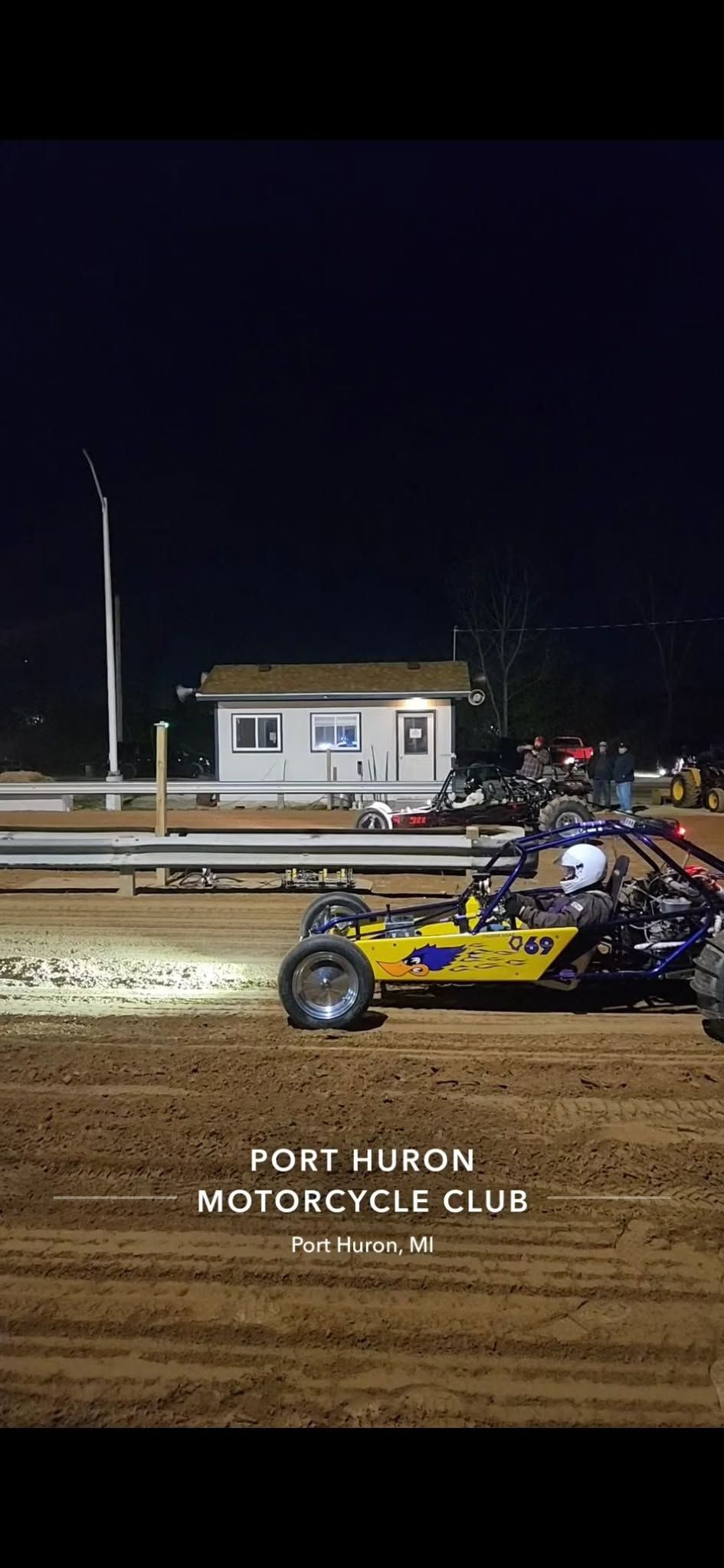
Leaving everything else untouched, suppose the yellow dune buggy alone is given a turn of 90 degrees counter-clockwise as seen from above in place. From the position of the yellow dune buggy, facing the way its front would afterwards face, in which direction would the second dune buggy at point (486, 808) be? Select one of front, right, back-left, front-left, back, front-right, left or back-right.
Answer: back

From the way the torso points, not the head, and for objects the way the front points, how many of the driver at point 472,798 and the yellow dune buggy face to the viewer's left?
2

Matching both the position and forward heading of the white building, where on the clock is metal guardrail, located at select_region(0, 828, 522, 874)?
The metal guardrail is roughly at 12 o'clock from the white building.

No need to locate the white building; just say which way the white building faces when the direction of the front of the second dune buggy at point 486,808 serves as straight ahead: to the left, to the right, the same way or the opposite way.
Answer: to the left

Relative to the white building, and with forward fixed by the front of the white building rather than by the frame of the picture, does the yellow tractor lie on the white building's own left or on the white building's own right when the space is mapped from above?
on the white building's own left

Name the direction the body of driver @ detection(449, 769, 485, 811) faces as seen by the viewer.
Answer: to the viewer's left

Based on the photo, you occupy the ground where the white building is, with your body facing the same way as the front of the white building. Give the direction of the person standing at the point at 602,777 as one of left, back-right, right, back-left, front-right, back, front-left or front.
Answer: front-left

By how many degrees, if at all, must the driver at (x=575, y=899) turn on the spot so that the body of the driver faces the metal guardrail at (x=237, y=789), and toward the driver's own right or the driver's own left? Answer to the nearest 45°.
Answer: approximately 45° to the driver's own right

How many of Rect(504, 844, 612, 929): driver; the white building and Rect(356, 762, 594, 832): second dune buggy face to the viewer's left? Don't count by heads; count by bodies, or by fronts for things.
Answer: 2

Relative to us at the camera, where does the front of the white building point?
facing the viewer

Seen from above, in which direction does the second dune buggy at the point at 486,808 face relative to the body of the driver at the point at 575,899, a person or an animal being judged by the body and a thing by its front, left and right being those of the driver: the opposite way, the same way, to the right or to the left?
the same way

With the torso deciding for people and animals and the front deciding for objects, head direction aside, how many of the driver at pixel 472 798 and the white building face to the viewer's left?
1

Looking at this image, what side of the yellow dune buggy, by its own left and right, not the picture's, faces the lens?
left

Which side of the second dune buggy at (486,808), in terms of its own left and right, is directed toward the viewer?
left

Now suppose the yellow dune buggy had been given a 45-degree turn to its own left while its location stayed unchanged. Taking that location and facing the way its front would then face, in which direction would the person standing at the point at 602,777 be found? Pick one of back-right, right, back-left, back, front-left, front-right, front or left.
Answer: back-right

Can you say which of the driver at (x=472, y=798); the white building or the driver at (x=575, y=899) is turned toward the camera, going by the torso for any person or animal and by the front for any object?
the white building

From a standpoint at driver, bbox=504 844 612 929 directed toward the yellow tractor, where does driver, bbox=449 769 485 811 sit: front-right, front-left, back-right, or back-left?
front-left

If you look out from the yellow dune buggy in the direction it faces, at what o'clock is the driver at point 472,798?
The driver is roughly at 3 o'clock from the yellow dune buggy.

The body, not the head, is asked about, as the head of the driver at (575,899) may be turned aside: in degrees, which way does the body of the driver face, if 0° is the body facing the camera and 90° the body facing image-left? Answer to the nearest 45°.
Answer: approximately 90°
